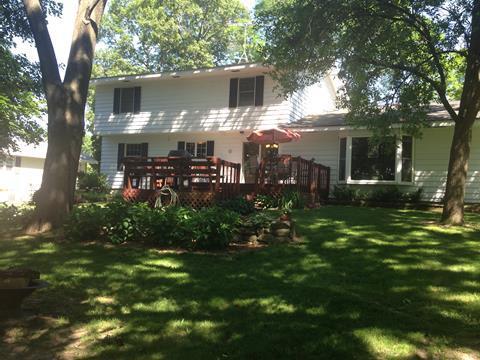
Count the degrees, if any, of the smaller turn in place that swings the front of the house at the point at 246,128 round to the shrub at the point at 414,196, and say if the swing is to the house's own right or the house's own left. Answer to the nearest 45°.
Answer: approximately 45° to the house's own left

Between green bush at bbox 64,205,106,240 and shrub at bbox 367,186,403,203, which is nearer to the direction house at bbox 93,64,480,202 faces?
the green bush

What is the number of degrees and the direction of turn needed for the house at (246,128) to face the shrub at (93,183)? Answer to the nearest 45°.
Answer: approximately 90° to its right

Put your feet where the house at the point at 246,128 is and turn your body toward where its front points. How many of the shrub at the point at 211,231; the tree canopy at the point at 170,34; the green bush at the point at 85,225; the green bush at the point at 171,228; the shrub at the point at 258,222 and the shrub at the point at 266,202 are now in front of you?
5

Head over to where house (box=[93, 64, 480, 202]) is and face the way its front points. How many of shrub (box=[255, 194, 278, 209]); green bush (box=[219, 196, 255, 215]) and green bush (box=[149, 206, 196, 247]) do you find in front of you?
3

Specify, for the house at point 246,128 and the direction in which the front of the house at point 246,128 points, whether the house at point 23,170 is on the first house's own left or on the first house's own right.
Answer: on the first house's own right

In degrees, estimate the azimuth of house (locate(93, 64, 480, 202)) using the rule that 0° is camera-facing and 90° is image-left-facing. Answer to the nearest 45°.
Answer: approximately 0°

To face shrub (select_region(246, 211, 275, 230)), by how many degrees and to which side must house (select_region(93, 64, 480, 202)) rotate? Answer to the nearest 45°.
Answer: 0° — it already faces it

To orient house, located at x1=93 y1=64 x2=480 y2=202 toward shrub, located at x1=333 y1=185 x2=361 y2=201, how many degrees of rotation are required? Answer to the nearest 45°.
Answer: approximately 45° to its left

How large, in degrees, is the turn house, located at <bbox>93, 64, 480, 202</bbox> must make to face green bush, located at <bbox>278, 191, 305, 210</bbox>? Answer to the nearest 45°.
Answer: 0° — it already faces it

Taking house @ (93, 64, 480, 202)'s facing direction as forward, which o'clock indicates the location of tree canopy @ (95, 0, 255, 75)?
The tree canopy is roughly at 5 o'clock from the house.

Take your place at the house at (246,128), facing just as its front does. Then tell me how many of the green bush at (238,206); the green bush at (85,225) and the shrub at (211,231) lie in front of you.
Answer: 3

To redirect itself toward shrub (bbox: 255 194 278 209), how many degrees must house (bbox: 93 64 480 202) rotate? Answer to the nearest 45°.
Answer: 0° — it already faces it
